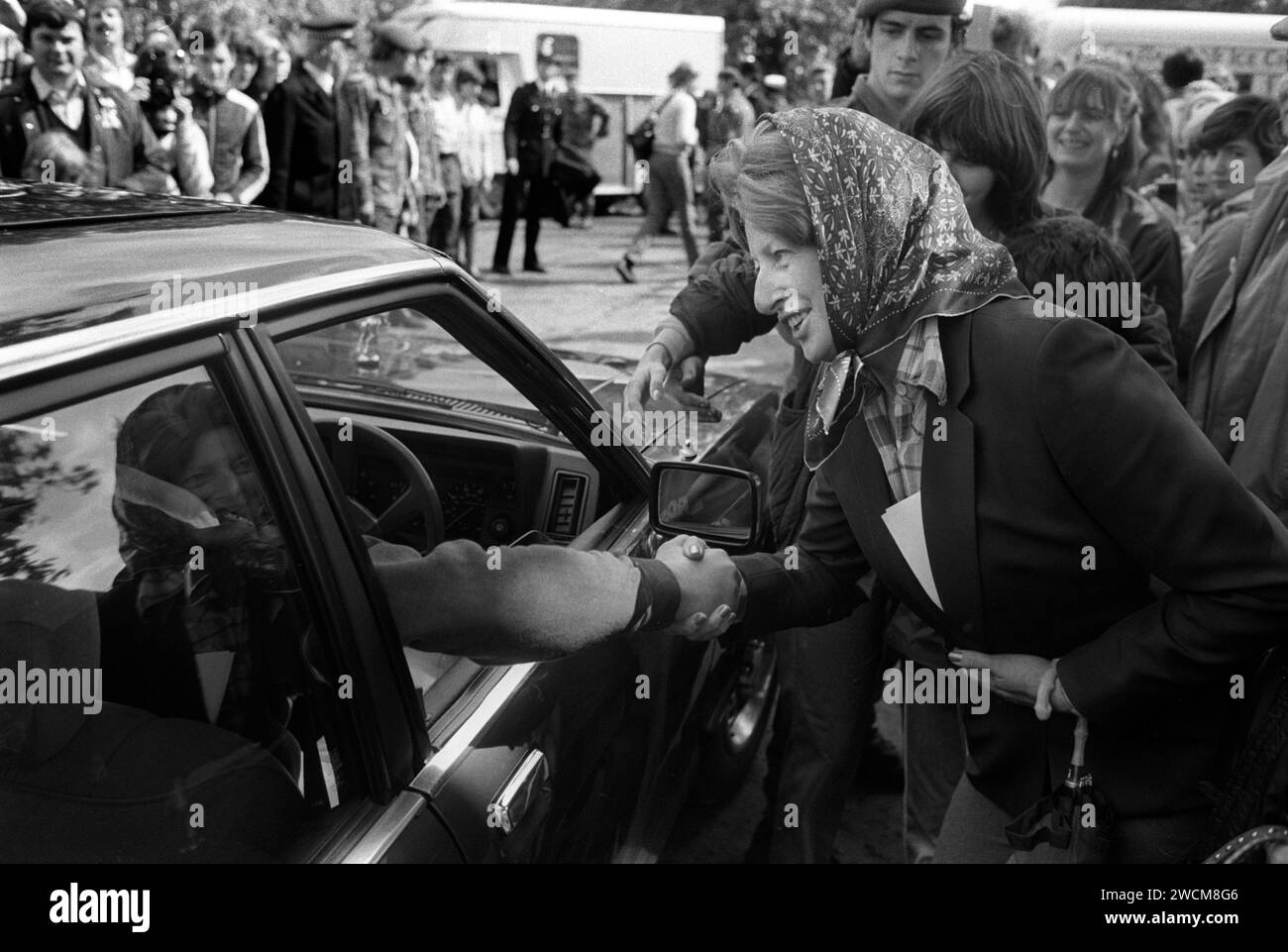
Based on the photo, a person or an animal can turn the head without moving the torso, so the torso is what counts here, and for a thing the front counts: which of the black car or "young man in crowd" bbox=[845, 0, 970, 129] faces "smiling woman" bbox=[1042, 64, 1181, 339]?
the black car

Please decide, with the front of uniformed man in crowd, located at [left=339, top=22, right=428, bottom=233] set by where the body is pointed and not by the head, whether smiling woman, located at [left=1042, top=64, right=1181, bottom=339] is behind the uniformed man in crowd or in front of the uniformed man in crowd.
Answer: in front

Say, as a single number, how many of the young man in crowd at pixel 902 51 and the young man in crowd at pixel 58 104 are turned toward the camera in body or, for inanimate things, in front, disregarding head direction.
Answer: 2

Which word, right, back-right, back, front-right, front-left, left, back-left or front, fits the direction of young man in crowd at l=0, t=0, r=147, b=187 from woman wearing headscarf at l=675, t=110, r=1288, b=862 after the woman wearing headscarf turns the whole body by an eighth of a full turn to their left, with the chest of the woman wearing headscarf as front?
back-right

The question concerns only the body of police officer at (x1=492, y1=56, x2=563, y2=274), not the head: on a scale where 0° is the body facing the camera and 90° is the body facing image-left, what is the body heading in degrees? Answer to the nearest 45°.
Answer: approximately 315°

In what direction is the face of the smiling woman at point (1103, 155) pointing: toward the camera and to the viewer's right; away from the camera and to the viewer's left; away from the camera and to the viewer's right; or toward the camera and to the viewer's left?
toward the camera and to the viewer's left

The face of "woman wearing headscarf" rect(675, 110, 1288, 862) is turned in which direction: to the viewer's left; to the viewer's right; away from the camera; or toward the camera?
to the viewer's left

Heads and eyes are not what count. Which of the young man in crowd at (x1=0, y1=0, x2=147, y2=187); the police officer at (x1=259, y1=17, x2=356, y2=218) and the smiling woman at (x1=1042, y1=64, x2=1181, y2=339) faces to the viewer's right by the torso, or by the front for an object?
the police officer

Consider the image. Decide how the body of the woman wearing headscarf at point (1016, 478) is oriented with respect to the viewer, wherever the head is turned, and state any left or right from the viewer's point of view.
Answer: facing the viewer and to the left of the viewer

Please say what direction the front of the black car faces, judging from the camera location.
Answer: facing away from the viewer and to the right of the viewer
